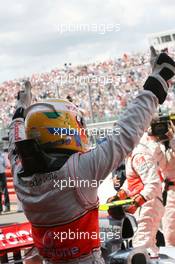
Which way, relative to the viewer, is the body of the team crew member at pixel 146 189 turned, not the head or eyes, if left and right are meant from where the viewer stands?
facing to the left of the viewer
